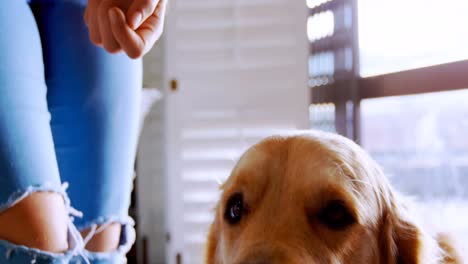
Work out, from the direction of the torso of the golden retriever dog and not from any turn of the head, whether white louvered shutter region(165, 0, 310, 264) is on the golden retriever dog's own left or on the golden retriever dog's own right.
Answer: on the golden retriever dog's own right

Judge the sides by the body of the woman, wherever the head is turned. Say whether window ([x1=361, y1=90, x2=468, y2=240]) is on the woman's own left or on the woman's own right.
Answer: on the woman's own left

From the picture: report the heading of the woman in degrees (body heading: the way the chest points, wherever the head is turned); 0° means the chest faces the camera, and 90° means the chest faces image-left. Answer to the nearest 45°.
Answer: approximately 315°

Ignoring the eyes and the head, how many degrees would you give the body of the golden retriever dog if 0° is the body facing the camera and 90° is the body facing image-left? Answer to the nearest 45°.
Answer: approximately 45°

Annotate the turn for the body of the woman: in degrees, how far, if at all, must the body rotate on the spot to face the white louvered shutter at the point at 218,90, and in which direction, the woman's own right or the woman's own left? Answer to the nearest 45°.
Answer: approximately 90° to the woman's own left

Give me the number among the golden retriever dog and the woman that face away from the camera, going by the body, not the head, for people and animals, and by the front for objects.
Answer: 0

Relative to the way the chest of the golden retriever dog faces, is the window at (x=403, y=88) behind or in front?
behind

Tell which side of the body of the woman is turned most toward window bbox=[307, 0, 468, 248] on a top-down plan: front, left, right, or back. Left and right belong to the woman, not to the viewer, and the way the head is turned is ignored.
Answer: left

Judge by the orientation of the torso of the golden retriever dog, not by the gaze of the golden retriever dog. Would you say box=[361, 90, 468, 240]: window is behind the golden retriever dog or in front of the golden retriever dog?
behind
